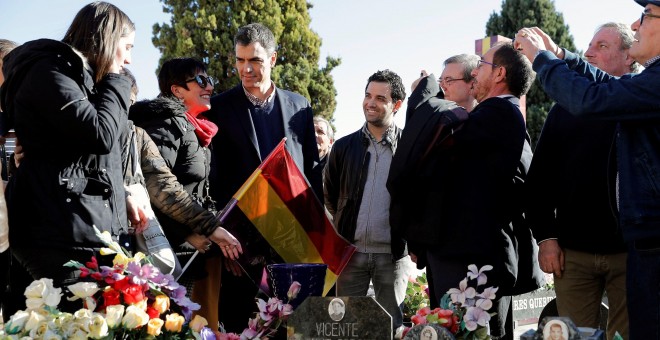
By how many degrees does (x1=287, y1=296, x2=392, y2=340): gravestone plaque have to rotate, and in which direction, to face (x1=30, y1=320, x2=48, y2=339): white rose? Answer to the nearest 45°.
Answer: approximately 90° to its right

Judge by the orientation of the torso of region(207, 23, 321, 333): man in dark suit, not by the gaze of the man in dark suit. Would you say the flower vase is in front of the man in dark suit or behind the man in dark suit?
in front

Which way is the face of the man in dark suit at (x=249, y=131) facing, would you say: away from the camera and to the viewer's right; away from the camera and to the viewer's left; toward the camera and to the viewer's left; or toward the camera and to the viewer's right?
toward the camera and to the viewer's left

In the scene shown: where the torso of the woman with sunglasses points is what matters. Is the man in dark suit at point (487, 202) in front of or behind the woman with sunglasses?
in front

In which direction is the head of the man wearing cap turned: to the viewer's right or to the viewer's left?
to the viewer's left

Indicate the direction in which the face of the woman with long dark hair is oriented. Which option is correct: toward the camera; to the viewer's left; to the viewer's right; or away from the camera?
to the viewer's right

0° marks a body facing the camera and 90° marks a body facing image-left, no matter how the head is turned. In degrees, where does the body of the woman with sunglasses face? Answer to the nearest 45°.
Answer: approximately 270°

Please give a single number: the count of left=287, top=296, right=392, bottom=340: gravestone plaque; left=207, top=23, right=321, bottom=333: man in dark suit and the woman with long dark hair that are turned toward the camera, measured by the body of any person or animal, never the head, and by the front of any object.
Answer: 2

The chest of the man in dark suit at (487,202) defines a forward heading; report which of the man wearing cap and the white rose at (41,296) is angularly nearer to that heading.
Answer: the white rose

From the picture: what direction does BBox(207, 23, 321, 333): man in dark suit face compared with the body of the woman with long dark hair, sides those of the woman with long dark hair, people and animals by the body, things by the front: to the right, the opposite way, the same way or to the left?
to the right

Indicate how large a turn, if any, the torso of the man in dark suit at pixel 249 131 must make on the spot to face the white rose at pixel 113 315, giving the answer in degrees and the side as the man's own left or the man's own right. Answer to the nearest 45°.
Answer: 0° — they already face it

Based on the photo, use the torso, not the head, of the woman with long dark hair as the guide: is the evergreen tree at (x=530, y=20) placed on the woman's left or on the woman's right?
on the woman's left

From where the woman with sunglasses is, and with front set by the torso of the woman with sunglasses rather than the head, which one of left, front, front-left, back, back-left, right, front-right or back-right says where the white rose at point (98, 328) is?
right

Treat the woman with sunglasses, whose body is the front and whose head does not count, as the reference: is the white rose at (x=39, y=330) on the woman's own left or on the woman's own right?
on the woman's own right
